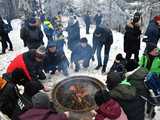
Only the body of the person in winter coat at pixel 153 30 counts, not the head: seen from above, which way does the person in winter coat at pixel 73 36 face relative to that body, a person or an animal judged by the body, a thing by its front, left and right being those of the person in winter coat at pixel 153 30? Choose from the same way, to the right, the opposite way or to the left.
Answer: to the left

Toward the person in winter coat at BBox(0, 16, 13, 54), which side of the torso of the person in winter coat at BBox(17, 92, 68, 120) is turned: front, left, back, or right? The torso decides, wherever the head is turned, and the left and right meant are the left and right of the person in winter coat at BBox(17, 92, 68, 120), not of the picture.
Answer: front

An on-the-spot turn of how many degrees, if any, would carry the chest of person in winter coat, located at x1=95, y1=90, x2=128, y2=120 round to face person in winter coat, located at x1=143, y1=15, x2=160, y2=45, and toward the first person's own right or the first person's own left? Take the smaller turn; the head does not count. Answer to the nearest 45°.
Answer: approximately 45° to the first person's own right

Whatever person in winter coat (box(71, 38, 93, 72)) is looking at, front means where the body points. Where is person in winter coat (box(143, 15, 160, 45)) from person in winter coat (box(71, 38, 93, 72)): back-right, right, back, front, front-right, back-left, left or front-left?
left

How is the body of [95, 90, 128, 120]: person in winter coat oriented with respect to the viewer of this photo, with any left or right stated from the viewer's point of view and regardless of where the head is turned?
facing away from the viewer and to the left of the viewer

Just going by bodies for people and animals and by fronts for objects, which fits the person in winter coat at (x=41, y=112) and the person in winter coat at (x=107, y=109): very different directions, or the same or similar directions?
same or similar directions

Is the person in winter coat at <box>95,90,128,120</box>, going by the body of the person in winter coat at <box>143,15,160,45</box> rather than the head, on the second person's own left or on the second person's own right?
on the second person's own right

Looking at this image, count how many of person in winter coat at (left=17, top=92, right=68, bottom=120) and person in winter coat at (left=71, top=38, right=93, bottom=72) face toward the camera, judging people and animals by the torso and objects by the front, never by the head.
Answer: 1

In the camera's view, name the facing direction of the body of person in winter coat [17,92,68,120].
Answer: away from the camera

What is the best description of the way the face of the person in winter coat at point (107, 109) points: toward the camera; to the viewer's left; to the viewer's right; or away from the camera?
away from the camera

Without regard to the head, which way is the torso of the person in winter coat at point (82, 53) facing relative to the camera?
toward the camera

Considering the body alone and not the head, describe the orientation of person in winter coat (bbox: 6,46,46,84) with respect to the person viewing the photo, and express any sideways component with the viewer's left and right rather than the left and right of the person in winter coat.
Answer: facing the viewer and to the right of the viewer
